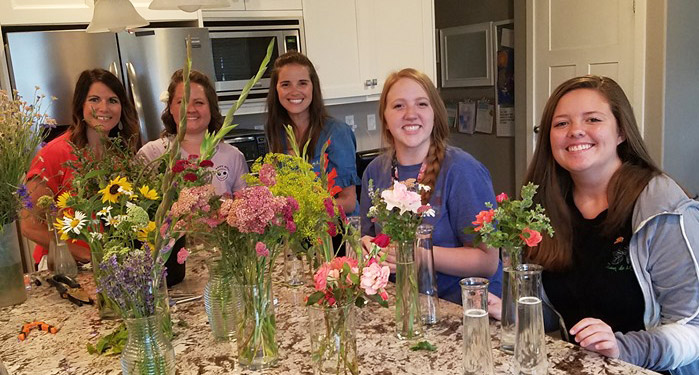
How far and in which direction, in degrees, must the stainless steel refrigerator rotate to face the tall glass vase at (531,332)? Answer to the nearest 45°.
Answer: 0° — it already faces it

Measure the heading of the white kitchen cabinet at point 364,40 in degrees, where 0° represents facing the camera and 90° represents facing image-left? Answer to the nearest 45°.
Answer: approximately 0°

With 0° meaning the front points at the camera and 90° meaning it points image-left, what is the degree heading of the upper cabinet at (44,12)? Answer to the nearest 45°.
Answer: approximately 0°

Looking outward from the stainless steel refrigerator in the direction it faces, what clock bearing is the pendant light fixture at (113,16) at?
The pendant light fixture is roughly at 12 o'clock from the stainless steel refrigerator.

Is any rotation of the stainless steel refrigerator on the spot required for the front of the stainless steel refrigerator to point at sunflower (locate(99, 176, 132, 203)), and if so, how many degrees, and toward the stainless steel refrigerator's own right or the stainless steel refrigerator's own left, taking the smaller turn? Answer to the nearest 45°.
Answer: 0° — it already faces it
